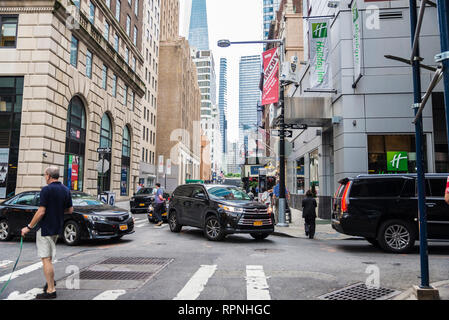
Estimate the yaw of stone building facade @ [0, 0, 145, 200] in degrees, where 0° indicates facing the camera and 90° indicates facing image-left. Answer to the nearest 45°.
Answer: approximately 315°

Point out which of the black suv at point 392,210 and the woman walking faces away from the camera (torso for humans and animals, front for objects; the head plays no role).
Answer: the woman walking

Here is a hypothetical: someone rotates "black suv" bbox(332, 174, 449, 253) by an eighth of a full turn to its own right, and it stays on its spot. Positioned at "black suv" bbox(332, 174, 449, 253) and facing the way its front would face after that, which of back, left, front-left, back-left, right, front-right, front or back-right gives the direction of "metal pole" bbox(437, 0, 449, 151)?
front-right

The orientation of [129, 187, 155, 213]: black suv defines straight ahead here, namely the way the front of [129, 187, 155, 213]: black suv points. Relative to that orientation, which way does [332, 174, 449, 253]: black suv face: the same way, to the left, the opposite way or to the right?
to the left

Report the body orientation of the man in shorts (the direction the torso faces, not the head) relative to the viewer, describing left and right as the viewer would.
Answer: facing away from the viewer and to the left of the viewer

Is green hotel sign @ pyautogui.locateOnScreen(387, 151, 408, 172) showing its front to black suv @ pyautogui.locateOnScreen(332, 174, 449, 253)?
yes

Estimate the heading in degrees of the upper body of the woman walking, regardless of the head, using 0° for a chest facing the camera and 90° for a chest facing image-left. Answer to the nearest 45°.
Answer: approximately 180°

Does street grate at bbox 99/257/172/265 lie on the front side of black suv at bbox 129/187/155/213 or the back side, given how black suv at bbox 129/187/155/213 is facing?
on the front side

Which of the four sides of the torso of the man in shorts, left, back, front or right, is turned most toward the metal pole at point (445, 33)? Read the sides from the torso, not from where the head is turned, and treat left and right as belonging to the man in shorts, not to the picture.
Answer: back

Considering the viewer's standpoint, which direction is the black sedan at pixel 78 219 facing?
facing the viewer and to the right of the viewer
